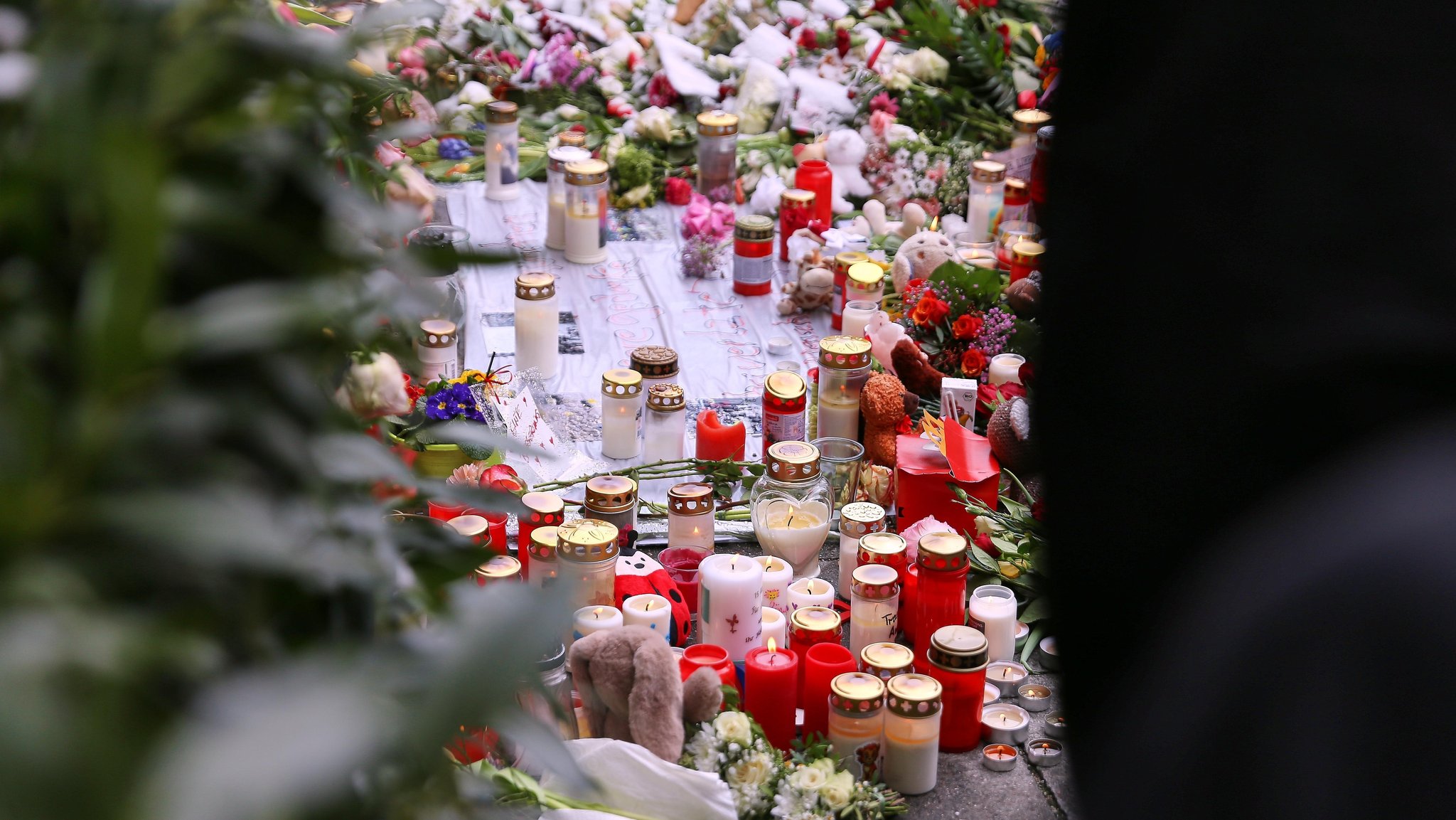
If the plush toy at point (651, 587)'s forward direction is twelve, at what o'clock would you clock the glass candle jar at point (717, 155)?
The glass candle jar is roughly at 6 o'clock from the plush toy.

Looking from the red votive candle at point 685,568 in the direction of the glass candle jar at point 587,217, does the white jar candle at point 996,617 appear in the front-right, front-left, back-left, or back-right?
back-right

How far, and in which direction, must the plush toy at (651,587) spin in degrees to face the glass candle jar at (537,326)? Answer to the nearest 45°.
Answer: approximately 180°

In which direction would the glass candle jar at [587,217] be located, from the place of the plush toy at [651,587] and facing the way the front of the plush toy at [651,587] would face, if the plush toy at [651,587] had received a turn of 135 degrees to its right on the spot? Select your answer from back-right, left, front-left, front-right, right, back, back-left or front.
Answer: front-right

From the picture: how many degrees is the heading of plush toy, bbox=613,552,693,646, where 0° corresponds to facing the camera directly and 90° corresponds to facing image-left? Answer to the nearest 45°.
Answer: approximately 0°

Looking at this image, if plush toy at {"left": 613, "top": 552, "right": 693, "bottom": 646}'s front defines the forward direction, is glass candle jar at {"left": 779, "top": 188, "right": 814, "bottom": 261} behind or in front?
behind
